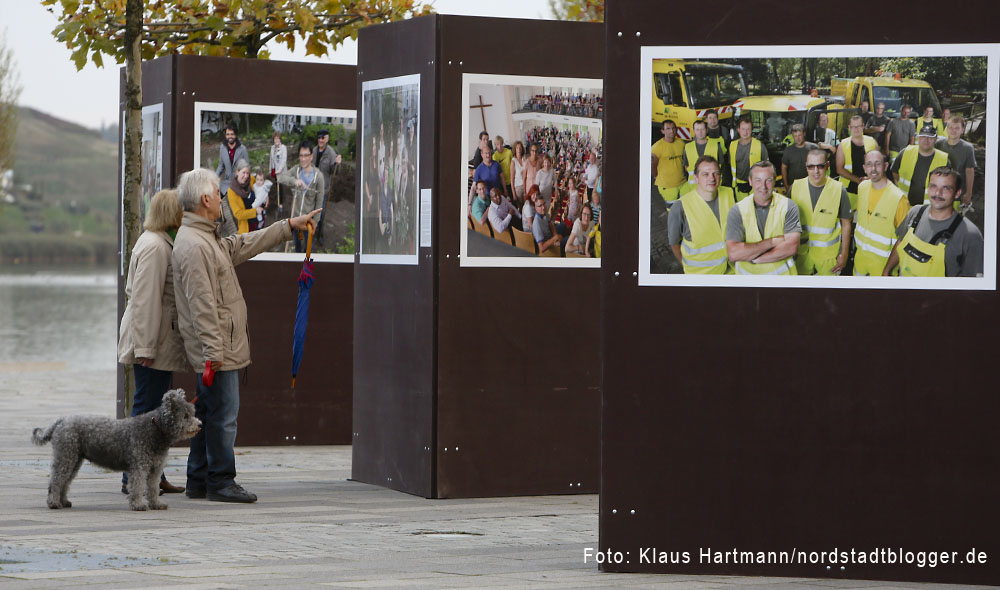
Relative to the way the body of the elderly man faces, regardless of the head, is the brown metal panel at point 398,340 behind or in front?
in front

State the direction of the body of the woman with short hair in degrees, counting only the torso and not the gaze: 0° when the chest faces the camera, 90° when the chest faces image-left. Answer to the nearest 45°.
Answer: approximately 270°

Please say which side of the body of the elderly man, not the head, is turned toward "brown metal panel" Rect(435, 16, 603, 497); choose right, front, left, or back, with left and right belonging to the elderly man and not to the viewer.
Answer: front

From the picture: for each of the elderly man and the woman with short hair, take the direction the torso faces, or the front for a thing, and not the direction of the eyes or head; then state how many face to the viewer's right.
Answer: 2

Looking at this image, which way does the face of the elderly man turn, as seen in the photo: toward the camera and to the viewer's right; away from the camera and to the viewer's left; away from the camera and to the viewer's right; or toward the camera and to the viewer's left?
away from the camera and to the viewer's right

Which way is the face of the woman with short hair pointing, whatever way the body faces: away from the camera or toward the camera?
away from the camera

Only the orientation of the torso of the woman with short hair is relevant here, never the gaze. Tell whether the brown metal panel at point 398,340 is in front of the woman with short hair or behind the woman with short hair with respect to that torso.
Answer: in front

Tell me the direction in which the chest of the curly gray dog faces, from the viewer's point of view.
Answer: to the viewer's right
